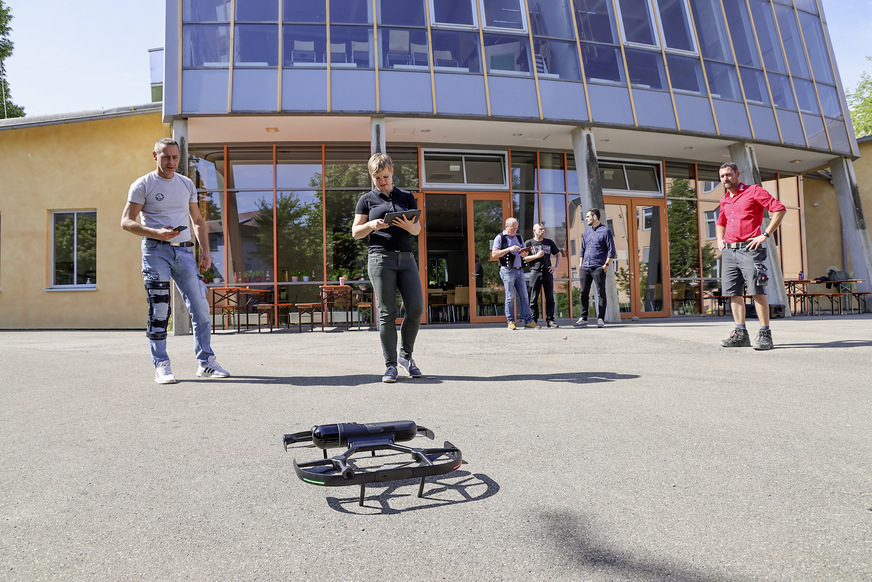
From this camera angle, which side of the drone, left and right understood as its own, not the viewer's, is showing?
left

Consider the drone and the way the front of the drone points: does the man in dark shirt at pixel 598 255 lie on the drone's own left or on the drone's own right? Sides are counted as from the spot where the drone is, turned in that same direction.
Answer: on the drone's own right

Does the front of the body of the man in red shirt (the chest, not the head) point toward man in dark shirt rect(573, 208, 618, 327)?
no

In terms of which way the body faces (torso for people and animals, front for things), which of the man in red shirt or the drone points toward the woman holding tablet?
the man in red shirt

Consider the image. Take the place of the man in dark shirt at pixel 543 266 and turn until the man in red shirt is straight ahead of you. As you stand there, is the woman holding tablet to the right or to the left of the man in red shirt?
right

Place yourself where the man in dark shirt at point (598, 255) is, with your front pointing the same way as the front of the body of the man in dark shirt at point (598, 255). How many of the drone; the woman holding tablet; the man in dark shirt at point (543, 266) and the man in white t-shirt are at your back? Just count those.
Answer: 0

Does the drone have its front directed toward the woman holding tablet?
no

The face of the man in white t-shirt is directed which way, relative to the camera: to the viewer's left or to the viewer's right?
to the viewer's right

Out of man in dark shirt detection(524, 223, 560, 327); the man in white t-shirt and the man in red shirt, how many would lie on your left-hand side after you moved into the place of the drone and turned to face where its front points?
0

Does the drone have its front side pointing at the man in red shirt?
no

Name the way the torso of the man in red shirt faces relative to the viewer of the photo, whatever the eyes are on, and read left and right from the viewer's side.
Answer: facing the viewer and to the left of the viewer

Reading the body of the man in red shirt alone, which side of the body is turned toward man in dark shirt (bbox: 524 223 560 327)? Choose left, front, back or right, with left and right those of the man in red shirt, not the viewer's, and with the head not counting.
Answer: right

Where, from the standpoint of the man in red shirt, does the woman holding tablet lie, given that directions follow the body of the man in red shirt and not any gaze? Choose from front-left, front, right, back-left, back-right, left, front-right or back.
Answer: front

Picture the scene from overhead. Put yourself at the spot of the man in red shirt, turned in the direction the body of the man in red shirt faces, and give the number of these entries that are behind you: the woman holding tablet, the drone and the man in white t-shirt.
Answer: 0

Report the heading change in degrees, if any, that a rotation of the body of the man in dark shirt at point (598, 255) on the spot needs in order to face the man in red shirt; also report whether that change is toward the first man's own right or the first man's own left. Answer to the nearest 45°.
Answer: approximately 90° to the first man's own left
